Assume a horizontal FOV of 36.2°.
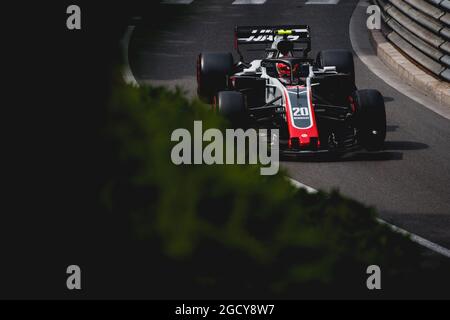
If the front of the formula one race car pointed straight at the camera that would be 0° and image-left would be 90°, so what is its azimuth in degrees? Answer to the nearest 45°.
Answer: approximately 0°

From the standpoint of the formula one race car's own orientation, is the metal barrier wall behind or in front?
behind
